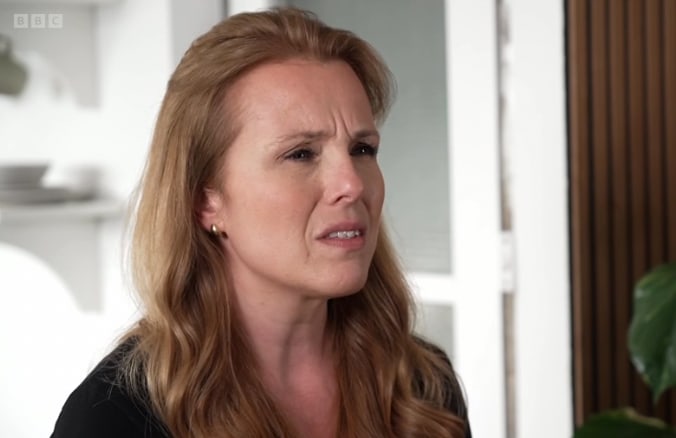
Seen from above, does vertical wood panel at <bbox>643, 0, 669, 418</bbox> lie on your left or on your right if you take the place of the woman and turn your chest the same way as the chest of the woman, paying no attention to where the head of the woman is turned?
on your left

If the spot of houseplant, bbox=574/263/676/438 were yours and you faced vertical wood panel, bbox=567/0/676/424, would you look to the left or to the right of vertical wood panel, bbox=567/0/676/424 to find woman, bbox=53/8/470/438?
left

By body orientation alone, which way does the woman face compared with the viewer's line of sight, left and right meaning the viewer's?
facing the viewer and to the right of the viewer

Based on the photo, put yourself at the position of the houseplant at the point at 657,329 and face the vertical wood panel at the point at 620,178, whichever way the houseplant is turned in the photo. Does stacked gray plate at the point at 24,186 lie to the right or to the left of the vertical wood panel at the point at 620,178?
left

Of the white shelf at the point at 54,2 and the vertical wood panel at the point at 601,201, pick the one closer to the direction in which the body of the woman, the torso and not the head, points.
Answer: the vertical wood panel

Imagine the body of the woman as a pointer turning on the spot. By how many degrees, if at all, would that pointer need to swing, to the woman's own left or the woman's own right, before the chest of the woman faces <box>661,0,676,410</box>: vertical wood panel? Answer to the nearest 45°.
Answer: approximately 45° to the woman's own left

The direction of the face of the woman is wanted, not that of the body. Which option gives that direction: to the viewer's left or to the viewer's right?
to the viewer's right

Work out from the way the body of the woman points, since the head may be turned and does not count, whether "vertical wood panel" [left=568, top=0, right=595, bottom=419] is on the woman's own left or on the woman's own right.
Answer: on the woman's own left

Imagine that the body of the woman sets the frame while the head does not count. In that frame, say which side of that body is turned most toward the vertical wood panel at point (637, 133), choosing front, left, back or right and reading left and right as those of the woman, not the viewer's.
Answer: left

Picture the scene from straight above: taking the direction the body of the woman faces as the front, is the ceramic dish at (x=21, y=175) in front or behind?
behind

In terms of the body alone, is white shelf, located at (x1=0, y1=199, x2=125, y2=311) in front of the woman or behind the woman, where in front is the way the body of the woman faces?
behind

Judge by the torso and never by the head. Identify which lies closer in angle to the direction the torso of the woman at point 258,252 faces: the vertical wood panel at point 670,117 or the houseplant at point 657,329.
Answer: the houseplant

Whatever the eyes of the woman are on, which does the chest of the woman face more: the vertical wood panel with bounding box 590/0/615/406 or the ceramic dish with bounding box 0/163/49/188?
the vertical wood panel
